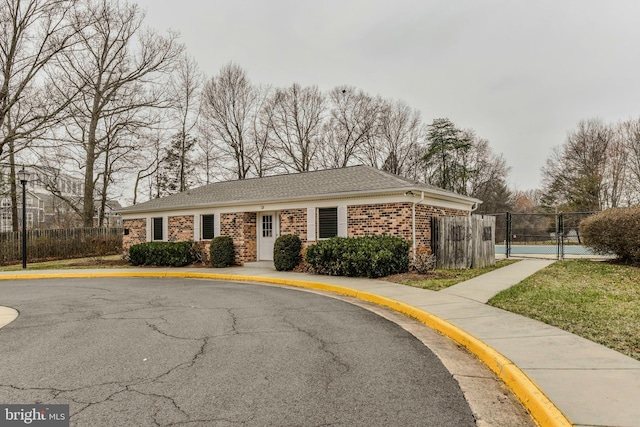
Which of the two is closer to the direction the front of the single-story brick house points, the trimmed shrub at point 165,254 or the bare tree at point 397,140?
the trimmed shrub

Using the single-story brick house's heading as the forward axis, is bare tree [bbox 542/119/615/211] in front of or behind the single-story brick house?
behind

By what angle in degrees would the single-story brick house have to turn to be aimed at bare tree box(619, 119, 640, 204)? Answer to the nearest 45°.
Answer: approximately 180°

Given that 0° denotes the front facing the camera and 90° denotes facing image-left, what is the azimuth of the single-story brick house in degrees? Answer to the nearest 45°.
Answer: approximately 45°

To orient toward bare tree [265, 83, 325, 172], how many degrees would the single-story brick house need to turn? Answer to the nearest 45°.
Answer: approximately 135° to its right

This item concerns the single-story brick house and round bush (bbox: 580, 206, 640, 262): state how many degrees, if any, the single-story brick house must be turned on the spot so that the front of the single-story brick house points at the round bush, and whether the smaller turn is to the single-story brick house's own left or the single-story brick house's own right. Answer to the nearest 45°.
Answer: approximately 135° to the single-story brick house's own left

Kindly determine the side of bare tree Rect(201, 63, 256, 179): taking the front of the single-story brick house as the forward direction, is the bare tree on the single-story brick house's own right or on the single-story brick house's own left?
on the single-story brick house's own right
